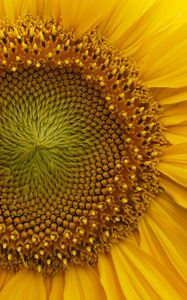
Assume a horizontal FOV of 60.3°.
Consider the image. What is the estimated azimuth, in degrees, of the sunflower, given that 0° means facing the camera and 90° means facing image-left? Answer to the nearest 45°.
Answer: approximately 0°
